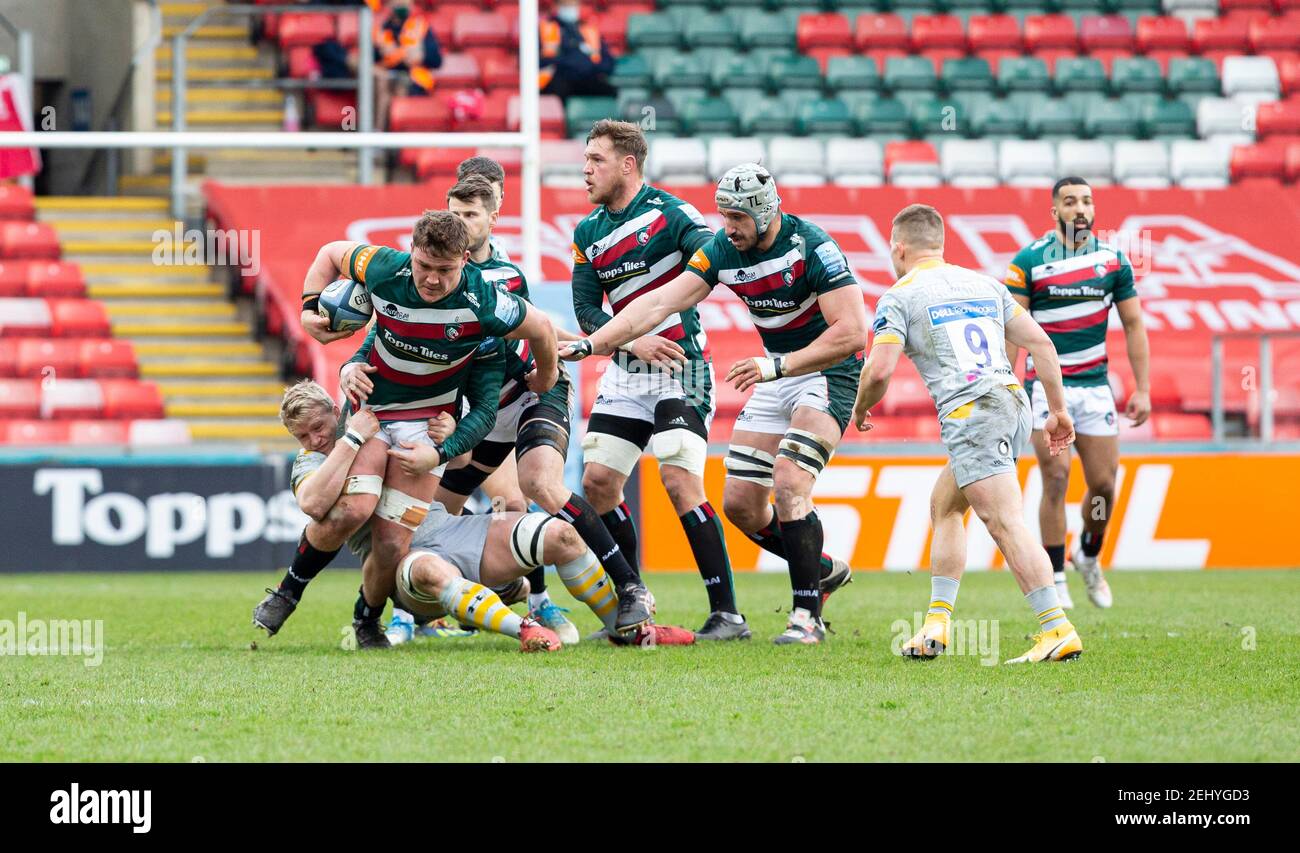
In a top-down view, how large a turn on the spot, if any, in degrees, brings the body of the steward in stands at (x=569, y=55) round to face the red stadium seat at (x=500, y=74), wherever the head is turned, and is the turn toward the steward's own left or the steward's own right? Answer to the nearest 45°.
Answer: approximately 135° to the steward's own right

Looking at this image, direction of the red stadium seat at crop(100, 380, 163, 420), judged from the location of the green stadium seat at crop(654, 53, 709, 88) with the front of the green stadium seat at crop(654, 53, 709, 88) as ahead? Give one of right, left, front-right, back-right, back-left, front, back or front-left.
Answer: front-right

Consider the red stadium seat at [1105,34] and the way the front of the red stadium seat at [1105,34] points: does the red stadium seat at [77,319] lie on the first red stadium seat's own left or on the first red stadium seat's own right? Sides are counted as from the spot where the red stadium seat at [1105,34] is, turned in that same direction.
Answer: on the first red stadium seat's own right

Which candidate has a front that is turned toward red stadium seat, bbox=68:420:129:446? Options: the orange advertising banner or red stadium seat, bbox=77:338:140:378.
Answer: red stadium seat, bbox=77:338:140:378

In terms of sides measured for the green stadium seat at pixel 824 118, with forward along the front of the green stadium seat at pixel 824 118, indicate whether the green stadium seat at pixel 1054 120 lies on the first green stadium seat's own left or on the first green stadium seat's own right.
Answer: on the first green stadium seat's own left

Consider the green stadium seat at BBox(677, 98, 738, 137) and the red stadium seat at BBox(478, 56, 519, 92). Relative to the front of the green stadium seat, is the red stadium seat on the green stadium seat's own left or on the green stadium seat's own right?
on the green stadium seat's own right

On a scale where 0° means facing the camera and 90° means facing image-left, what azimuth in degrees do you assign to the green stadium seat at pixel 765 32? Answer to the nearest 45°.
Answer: approximately 0°
